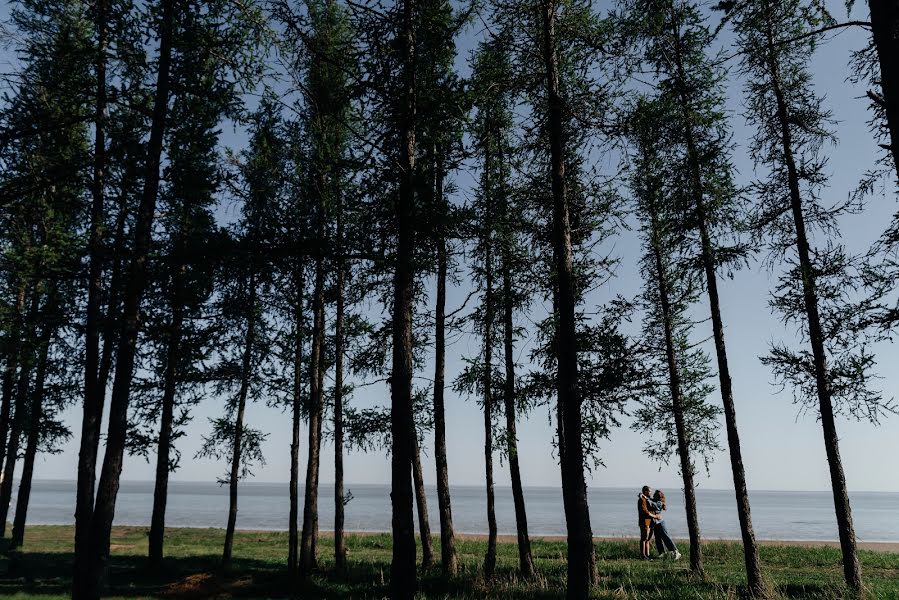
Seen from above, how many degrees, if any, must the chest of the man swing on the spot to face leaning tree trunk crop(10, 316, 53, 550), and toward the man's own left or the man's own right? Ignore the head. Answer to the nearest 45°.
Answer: approximately 180°

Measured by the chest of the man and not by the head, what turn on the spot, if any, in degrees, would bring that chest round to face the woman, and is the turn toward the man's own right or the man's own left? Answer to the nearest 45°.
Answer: approximately 45° to the man's own left

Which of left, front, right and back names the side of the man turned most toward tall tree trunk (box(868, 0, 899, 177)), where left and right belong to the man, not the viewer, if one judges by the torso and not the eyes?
right

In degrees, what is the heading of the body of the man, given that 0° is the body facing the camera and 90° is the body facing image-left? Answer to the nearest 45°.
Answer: approximately 270°

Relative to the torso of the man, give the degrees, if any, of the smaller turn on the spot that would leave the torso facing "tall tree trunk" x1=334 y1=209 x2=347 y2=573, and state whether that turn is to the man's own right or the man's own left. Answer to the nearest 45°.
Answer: approximately 135° to the man's own right

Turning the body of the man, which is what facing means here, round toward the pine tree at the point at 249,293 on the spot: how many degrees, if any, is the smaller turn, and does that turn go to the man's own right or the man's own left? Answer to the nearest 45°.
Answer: approximately 135° to the man's own right

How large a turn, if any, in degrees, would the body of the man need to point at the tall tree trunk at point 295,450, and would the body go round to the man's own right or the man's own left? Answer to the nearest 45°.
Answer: approximately 135° to the man's own right

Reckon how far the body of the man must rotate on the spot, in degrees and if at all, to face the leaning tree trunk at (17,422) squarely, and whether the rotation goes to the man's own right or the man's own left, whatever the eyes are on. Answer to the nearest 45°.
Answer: approximately 180°
